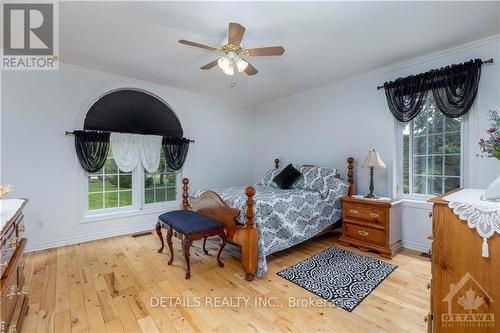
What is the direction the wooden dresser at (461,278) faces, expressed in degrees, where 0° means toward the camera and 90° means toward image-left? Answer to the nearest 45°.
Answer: approximately 90°

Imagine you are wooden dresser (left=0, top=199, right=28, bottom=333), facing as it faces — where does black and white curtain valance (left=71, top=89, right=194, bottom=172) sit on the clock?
The black and white curtain valance is roughly at 10 o'clock from the wooden dresser.

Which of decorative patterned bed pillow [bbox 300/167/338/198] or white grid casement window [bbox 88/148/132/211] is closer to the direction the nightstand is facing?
the white grid casement window

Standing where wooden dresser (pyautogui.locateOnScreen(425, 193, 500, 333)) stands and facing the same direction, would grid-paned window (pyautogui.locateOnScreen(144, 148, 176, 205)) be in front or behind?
in front

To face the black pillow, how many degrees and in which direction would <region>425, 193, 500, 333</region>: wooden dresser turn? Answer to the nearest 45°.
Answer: approximately 45° to its right

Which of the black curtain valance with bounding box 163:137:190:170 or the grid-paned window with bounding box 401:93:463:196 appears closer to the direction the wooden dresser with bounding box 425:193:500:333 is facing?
the black curtain valance

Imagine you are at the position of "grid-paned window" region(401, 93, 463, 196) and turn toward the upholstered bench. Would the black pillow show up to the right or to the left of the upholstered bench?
right

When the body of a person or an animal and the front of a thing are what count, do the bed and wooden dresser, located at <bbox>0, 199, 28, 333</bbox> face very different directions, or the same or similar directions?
very different directions

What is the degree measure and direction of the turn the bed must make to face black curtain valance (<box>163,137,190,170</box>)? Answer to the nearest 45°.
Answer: approximately 90° to its right

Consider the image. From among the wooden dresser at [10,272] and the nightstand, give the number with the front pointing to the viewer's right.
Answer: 1

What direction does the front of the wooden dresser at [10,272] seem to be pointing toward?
to the viewer's right

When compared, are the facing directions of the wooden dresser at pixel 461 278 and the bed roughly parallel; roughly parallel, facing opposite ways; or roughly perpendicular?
roughly perpendicular
